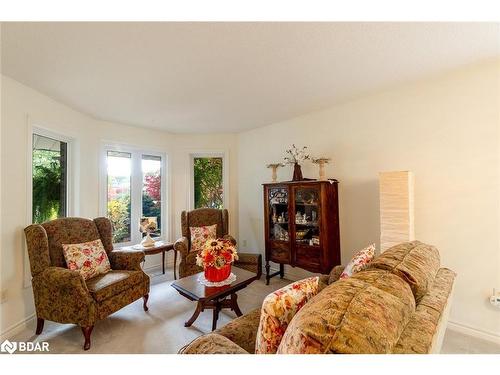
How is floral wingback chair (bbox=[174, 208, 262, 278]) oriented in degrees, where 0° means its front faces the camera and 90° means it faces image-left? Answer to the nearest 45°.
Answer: approximately 315°

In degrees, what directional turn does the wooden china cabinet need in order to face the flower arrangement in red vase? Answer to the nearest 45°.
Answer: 0° — it already faces it

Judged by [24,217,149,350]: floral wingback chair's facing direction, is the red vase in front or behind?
in front

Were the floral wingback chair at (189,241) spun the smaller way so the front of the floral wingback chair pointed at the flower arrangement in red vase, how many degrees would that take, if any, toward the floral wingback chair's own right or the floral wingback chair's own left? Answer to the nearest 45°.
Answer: approximately 45° to the floral wingback chair's own right

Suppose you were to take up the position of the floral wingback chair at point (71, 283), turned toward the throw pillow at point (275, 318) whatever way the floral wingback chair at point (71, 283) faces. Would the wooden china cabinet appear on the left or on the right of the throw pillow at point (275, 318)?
left

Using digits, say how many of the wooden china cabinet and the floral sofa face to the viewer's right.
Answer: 0

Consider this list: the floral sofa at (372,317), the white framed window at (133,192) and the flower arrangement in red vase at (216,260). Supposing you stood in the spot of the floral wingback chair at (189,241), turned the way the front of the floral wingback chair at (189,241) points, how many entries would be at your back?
1

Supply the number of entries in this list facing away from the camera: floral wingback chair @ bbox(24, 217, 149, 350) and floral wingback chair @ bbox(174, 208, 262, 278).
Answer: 0

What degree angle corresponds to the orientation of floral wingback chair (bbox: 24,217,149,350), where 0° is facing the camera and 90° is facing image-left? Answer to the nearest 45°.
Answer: approximately 315°

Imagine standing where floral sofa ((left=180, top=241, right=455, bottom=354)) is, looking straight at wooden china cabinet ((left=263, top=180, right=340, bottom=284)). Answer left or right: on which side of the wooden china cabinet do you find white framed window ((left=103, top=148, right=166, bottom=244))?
left

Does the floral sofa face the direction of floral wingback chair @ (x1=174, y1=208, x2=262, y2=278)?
yes

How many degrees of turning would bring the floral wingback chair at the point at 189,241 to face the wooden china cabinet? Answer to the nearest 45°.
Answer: approximately 45° to its left

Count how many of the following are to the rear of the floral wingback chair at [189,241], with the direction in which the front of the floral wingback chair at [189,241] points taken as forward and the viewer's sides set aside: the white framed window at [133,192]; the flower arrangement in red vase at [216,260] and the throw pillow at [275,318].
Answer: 1

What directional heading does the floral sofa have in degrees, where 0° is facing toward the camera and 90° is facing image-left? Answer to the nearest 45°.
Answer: approximately 135°

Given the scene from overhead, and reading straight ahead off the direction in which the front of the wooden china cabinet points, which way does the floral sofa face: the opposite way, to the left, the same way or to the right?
to the right
